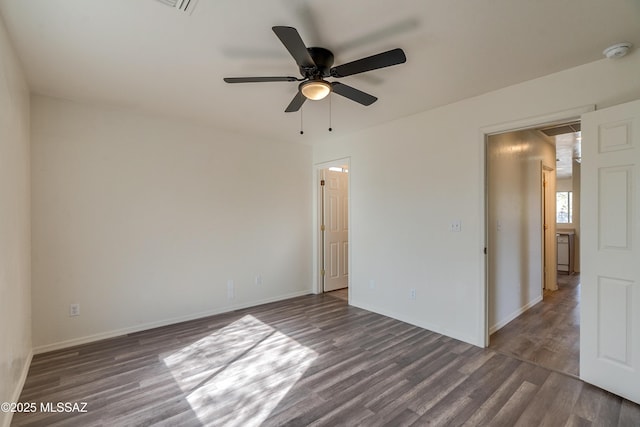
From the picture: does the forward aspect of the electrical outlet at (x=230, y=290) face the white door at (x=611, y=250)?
yes

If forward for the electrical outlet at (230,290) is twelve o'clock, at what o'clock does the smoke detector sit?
The smoke detector is roughly at 12 o'clock from the electrical outlet.
